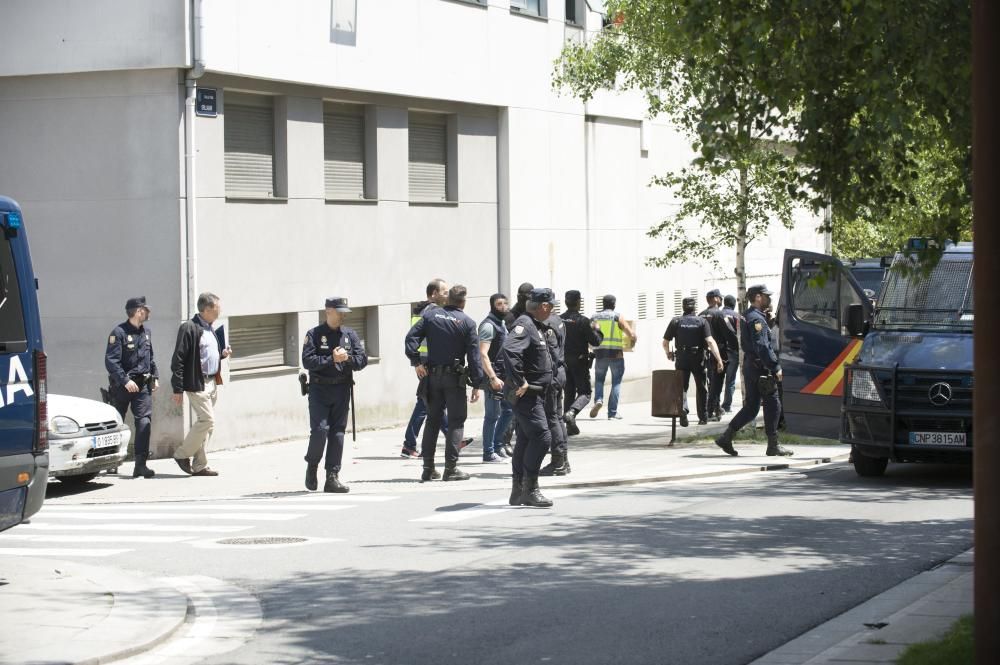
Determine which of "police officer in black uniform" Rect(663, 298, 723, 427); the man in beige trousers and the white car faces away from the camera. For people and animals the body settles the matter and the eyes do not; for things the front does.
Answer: the police officer in black uniform

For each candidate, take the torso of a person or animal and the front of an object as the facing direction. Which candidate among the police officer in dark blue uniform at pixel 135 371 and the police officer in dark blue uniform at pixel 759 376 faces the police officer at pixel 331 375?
the police officer in dark blue uniform at pixel 135 371

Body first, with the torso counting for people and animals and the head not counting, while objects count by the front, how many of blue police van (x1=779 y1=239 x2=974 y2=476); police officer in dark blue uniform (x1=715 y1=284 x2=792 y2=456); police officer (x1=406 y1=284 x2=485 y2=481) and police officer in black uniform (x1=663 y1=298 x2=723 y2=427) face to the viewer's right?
1

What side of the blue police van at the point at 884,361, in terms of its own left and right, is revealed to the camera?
front

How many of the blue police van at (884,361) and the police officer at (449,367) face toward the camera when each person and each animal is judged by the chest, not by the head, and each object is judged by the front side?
1

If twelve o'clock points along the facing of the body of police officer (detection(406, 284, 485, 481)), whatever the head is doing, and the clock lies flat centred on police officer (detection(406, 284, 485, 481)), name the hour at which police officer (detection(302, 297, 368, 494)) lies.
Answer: police officer (detection(302, 297, 368, 494)) is roughly at 8 o'clock from police officer (detection(406, 284, 485, 481)).

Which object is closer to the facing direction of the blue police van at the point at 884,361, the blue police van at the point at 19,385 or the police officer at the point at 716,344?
the blue police van

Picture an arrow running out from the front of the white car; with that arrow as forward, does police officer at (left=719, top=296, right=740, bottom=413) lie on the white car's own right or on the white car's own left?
on the white car's own left

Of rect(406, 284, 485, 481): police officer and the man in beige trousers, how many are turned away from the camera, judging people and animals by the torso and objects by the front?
1

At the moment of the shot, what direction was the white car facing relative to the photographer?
facing the viewer and to the right of the viewer

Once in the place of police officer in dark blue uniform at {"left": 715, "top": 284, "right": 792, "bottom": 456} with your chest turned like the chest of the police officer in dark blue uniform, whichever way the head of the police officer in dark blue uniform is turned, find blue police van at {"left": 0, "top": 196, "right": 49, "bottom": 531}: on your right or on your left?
on your right

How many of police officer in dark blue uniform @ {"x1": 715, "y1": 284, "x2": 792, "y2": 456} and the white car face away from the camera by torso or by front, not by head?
0

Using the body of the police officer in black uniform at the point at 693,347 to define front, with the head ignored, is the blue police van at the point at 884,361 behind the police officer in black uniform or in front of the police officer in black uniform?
behind

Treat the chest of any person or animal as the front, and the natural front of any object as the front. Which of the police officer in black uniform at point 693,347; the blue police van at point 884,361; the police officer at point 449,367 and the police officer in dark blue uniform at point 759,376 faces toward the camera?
the blue police van

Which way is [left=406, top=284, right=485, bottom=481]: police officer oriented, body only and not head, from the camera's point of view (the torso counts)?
away from the camera
